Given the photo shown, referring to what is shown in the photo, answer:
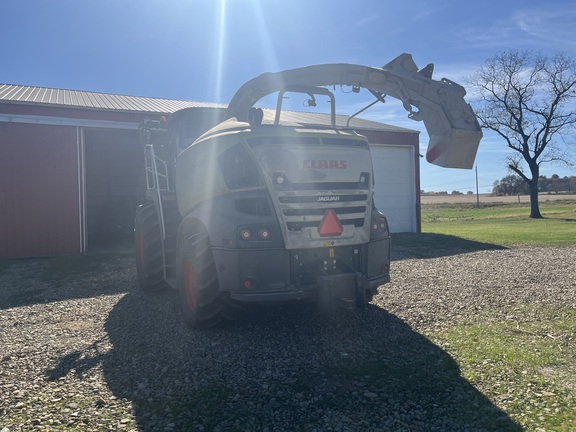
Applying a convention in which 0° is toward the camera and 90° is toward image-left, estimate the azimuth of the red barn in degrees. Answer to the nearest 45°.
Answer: approximately 0°
